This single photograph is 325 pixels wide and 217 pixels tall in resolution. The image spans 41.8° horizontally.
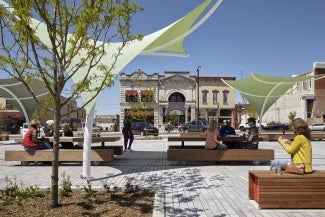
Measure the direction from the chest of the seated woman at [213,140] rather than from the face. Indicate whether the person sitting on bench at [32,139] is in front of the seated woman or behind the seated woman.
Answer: behind

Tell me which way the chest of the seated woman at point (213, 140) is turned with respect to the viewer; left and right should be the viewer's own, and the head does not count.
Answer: facing away from the viewer and to the right of the viewer

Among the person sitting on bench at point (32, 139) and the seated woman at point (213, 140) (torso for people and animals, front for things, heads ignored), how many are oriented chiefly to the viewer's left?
0

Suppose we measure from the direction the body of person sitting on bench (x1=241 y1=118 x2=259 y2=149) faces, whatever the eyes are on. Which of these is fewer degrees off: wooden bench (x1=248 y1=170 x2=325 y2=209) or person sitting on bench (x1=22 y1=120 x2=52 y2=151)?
the person sitting on bench

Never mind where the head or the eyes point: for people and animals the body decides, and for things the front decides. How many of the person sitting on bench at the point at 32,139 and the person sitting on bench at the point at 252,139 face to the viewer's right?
1

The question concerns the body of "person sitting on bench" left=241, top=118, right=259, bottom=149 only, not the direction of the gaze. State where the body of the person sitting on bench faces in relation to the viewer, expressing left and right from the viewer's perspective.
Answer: facing to the left of the viewer

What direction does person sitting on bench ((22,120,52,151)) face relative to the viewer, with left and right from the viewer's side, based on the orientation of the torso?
facing to the right of the viewer

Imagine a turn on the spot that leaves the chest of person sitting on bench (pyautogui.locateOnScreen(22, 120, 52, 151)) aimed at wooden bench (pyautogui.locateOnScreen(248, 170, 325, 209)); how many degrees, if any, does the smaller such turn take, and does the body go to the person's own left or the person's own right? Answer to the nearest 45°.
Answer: approximately 45° to the person's own right

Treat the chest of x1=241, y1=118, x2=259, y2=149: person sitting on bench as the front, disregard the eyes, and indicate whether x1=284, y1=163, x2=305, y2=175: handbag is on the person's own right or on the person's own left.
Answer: on the person's own left

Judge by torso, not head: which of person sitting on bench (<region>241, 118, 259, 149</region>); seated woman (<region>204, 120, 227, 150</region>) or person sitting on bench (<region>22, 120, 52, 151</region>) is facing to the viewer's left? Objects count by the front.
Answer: person sitting on bench (<region>241, 118, 259, 149</region>)

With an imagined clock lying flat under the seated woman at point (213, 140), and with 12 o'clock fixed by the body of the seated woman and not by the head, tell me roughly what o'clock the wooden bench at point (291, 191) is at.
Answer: The wooden bench is roughly at 4 o'clock from the seated woman.

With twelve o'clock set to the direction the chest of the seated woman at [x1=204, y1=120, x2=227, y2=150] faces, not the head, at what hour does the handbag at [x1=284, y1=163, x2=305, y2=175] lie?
The handbag is roughly at 4 o'clock from the seated woman.

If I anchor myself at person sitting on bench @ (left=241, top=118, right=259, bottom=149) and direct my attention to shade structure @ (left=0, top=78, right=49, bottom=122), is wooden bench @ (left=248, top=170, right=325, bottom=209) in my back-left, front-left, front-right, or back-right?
back-left

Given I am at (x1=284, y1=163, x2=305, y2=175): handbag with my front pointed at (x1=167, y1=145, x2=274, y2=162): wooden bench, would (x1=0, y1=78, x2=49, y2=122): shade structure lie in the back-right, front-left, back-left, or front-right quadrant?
front-left

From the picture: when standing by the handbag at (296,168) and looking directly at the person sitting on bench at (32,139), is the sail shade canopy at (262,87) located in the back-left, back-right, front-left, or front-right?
front-right

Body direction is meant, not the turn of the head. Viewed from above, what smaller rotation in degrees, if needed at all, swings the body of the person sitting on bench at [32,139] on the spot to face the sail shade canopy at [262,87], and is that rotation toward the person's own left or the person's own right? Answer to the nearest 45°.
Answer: approximately 45° to the person's own left
